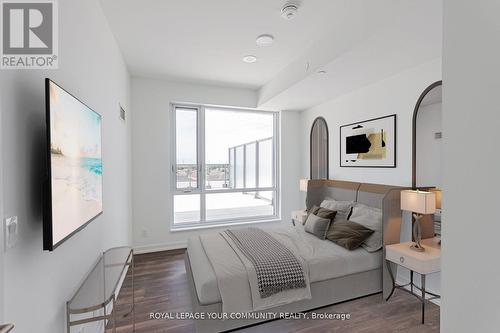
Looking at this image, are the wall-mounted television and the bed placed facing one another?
yes

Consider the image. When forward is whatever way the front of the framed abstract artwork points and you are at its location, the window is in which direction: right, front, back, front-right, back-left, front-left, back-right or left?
front-right

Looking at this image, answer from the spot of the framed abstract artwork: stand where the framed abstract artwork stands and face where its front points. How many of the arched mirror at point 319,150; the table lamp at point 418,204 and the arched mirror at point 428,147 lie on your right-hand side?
1

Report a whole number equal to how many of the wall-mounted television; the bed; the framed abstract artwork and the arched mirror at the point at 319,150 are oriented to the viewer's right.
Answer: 1

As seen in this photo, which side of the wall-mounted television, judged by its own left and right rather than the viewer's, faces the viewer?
right

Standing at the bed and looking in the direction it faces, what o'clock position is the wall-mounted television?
The wall-mounted television is roughly at 12 o'clock from the bed.

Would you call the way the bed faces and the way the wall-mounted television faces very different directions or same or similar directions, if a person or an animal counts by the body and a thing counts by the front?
very different directions

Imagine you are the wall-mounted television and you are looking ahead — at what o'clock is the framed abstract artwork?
The framed abstract artwork is roughly at 12 o'clock from the wall-mounted television.

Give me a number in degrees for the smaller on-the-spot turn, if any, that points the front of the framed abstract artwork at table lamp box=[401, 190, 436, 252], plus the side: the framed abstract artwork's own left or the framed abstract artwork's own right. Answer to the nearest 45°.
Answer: approximately 90° to the framed abstract artwork's own left

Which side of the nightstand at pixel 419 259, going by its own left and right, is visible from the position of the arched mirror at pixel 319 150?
right

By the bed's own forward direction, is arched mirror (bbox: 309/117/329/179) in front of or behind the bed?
behind
